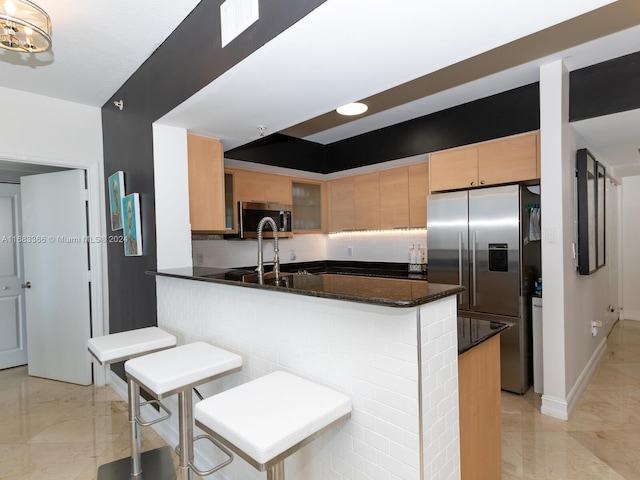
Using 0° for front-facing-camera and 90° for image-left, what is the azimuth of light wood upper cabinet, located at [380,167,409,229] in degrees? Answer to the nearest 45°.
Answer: approximately 45°

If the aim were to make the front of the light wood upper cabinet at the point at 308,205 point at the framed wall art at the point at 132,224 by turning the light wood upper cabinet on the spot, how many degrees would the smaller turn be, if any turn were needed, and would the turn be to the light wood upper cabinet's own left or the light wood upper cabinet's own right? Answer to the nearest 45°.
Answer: approximately 90° to the light wood upper cabinet's own right

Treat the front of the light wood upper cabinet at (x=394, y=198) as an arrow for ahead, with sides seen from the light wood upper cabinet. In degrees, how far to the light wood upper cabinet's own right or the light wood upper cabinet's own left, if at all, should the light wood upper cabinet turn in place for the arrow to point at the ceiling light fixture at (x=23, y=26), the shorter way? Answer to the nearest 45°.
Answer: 0° — it already faces it

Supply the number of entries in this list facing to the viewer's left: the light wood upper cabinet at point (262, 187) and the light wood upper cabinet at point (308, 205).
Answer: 0

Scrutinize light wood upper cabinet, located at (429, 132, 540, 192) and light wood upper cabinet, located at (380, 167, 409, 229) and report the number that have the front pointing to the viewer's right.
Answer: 0

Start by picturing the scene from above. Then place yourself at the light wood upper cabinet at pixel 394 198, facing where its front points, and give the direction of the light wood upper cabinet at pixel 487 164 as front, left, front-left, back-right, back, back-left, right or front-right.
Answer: left

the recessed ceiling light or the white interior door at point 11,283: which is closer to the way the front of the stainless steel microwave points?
the recessed ceiling light

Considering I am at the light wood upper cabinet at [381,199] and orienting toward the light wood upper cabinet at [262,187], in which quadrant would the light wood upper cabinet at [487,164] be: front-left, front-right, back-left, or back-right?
back-left

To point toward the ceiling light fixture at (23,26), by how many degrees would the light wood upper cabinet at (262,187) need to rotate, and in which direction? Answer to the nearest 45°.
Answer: approximately 90° to its right

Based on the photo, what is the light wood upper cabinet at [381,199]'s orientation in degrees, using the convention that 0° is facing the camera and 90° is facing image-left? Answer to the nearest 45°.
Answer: approximately 45°

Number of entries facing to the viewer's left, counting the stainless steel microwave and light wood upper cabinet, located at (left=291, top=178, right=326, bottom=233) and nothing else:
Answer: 0
